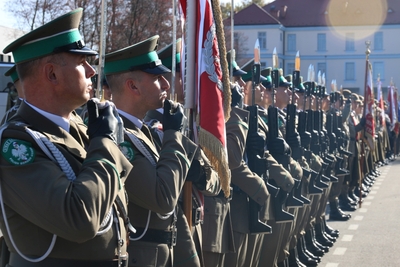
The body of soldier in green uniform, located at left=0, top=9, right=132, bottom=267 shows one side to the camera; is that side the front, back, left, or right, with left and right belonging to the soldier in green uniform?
right

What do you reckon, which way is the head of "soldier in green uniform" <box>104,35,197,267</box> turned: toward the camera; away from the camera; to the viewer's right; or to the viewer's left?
to the viewer's right

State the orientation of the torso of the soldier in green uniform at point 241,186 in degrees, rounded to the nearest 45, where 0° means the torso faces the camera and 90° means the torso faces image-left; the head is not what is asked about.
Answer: approximately 270°

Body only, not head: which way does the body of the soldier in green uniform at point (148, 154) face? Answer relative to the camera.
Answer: to the viewer's right

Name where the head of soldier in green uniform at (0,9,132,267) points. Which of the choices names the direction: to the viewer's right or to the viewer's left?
to the viewer's right
